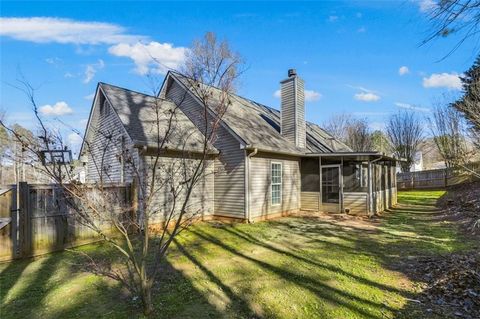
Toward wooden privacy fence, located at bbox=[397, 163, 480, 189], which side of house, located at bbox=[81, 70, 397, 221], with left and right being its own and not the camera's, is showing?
right

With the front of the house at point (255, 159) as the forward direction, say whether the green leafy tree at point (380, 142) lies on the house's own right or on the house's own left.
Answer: on the house's own right

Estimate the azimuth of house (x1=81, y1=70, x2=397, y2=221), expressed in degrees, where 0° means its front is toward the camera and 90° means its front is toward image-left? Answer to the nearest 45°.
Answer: approximately 135°

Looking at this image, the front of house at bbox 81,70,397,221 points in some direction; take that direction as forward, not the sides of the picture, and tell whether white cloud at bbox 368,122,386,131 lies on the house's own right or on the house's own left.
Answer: on the house's own right

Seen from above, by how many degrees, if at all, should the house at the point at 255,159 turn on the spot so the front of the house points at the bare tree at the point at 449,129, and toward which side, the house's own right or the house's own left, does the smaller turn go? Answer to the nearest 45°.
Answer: approximately 90° to the house's own right
